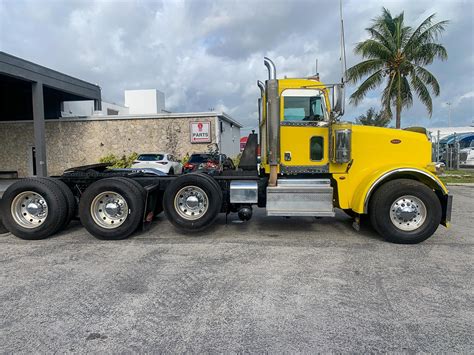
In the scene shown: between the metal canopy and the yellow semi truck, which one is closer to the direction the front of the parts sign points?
the yellow semi truck

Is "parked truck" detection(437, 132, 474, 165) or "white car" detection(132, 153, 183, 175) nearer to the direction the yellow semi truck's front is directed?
the parked truck

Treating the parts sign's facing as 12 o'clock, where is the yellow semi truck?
The yellow semi truck is roughly at 12 o'clock from the parts sign.

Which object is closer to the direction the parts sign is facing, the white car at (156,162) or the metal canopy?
the white car

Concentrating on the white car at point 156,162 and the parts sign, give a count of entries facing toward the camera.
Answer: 1

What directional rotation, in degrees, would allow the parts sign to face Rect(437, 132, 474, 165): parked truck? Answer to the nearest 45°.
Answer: approximately 90° to its left

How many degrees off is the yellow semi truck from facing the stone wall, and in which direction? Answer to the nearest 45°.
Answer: approximately 135° to its left

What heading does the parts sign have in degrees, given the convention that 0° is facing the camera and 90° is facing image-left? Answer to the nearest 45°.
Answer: approximately 0°

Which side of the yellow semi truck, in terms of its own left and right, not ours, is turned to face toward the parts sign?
left

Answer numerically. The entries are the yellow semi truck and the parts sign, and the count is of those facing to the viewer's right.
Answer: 1

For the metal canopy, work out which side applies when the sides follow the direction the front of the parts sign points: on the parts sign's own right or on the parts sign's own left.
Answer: on the parts sign's own right

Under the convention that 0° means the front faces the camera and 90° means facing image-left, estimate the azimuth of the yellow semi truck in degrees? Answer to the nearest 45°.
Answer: approximately 270°
